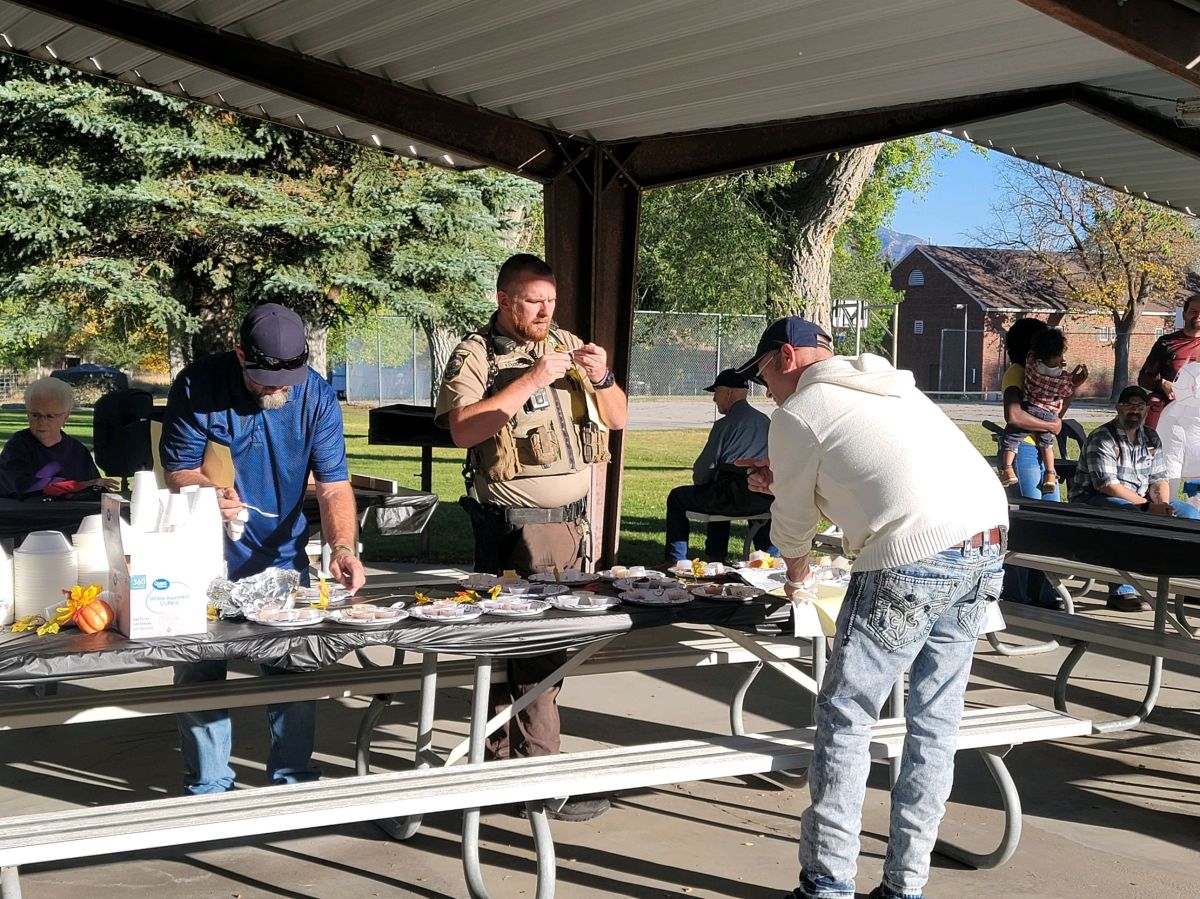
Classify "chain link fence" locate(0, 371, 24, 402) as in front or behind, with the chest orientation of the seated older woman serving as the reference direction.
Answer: behind

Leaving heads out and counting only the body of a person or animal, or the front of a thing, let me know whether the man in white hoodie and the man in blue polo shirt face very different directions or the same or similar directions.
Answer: very different directions

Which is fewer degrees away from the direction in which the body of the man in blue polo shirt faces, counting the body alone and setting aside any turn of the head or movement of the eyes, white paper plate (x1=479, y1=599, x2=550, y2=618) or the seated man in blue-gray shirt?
the white paper plate

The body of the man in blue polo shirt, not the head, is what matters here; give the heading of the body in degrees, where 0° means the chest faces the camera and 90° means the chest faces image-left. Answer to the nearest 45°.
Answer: approximately 0°

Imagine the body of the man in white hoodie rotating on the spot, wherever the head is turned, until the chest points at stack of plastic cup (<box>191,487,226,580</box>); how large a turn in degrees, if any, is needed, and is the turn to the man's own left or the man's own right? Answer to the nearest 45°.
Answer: approximately 45° to the man's own left

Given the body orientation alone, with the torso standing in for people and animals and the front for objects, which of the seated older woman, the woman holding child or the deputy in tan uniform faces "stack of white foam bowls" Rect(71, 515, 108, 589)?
the seated older woman

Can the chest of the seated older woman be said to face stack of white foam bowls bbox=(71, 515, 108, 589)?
yes

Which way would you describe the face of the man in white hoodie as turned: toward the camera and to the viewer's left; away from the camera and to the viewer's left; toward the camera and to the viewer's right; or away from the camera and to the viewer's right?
away from the camera and to the viewer's left
